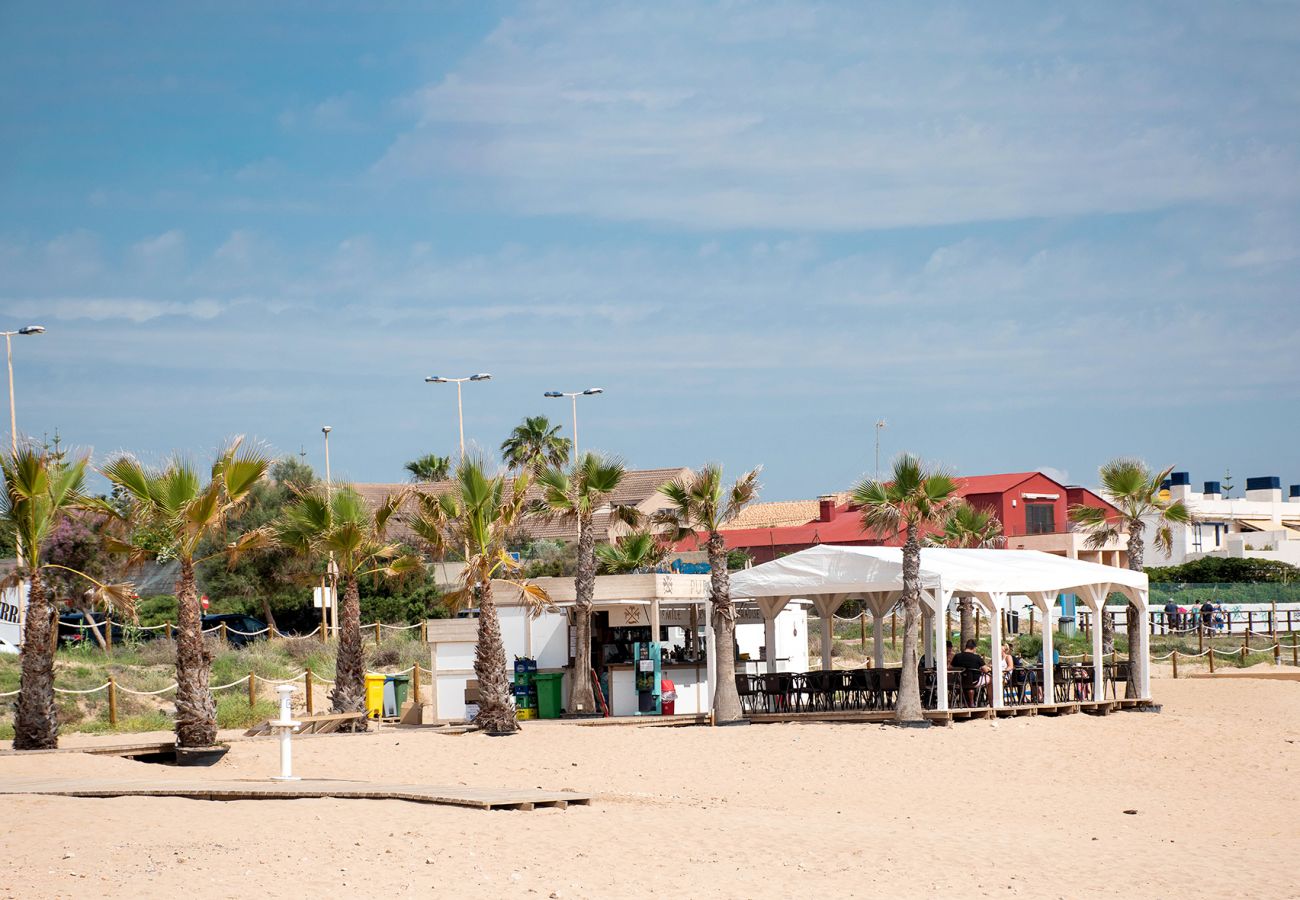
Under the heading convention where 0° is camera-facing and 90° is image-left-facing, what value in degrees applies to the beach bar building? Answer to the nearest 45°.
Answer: approximately 0°

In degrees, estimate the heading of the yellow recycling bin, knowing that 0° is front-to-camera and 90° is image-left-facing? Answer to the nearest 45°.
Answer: approximately 0°

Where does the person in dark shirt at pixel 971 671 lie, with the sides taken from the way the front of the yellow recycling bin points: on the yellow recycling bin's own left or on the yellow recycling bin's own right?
on the yellow recycling bin's own left
